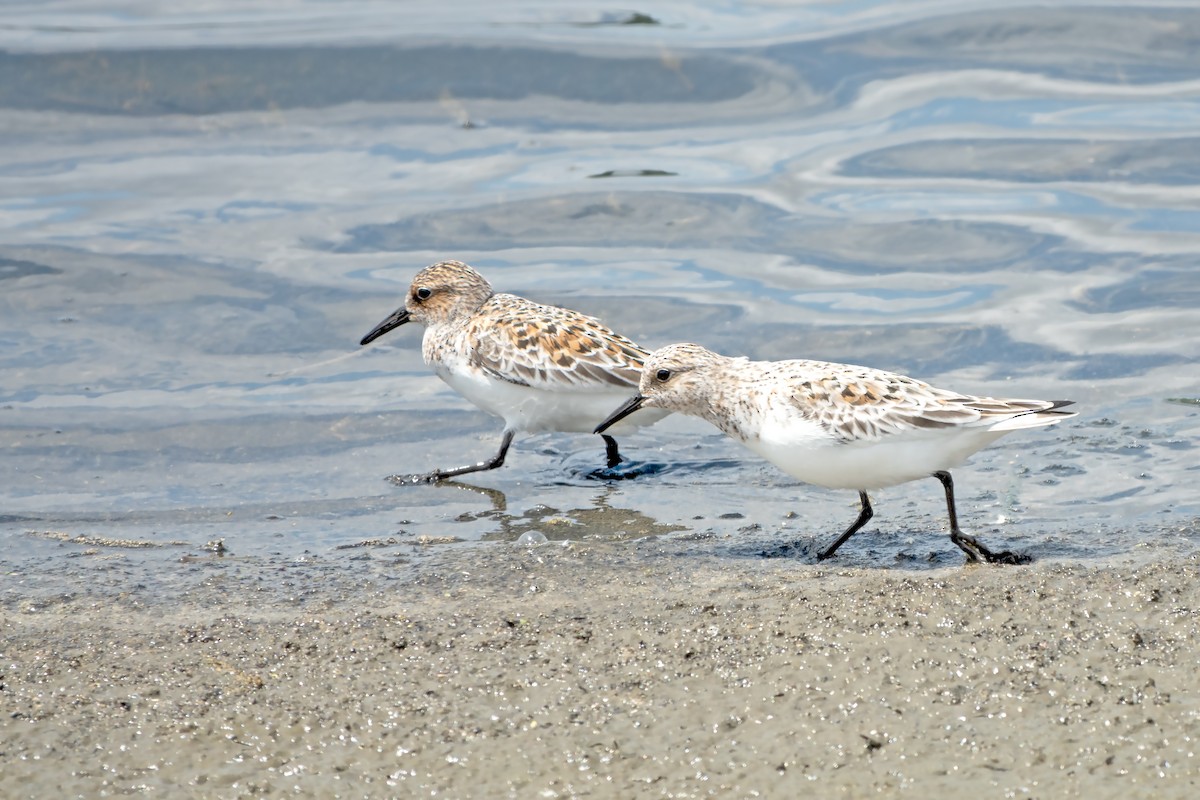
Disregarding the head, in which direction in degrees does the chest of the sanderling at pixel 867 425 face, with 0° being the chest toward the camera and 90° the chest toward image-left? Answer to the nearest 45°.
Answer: approximately 90°

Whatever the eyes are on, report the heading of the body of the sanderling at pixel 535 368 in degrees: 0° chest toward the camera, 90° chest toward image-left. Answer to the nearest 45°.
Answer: approximately 90°

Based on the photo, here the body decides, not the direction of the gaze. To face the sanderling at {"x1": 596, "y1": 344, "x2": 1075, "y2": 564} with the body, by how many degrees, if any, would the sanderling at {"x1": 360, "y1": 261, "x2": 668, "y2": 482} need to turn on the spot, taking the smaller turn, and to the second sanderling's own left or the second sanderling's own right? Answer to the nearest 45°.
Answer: approximately 135° to the second sanderling's own left

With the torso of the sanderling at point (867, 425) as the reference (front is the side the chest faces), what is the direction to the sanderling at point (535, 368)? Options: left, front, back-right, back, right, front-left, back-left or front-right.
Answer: front-right

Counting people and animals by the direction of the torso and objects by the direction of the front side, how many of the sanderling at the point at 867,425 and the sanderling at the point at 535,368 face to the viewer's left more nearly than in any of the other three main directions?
2
